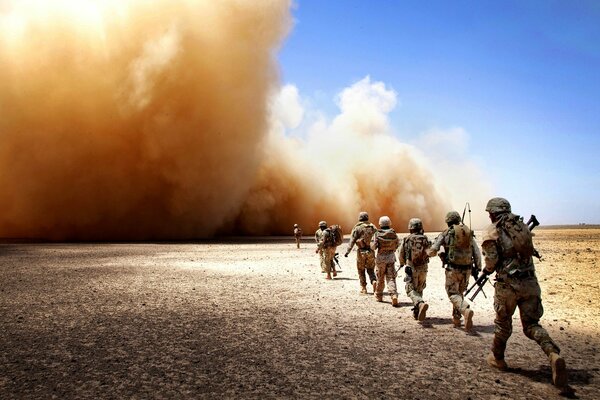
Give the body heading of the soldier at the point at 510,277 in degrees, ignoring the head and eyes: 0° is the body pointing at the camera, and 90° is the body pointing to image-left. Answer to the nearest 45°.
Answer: approximately 135°

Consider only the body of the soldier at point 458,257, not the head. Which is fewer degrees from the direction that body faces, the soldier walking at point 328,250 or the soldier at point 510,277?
the soldier walking

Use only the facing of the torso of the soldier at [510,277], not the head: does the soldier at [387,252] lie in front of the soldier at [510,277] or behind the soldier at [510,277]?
in front

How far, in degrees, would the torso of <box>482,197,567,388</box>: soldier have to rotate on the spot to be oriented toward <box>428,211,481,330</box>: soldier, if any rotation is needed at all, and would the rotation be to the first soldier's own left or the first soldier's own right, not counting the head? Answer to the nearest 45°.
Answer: approximately 45° to the first soldier's own right

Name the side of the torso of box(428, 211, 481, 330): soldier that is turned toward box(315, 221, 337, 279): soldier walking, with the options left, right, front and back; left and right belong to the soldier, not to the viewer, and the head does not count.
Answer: front

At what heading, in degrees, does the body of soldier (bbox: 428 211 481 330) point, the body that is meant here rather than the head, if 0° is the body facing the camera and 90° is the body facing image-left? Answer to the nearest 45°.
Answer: approximately 135°

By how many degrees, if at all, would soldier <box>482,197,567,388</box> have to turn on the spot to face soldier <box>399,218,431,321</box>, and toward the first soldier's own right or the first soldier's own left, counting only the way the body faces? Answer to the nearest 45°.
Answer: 0° — they already face them

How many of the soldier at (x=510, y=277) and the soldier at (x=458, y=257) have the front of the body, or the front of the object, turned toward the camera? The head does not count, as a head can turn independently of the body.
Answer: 0

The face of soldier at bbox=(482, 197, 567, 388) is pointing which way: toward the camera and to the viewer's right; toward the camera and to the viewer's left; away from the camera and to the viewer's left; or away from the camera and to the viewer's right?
away from the camera and to the viewer's left

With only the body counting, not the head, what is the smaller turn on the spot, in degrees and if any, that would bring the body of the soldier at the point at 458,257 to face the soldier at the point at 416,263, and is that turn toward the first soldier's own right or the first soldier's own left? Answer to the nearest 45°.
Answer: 0° — they already face them

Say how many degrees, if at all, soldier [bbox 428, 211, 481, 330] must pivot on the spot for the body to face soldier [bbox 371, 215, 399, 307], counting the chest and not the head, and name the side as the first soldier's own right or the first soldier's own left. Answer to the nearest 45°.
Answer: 0° — they already face them

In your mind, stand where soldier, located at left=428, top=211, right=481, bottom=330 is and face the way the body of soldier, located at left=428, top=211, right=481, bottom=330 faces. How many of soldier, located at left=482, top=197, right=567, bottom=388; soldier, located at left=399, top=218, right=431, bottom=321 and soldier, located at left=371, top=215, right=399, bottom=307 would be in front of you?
2

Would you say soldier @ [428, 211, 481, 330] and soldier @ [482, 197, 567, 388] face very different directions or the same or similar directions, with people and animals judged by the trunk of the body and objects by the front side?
same or similar directions
